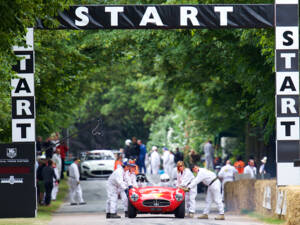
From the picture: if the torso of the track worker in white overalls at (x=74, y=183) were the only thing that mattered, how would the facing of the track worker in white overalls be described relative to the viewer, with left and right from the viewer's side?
facing to the right of the viewer

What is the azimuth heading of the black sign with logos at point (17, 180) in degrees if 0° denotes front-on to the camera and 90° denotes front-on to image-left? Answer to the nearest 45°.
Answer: approximately 0°

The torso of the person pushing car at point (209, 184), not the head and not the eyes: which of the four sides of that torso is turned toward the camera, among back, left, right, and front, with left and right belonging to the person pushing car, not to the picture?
left

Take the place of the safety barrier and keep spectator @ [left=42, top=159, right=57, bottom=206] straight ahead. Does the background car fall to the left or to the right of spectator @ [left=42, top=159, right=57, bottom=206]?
right

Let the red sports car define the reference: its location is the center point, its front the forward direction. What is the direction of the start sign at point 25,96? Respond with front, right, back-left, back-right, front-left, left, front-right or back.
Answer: front-right
